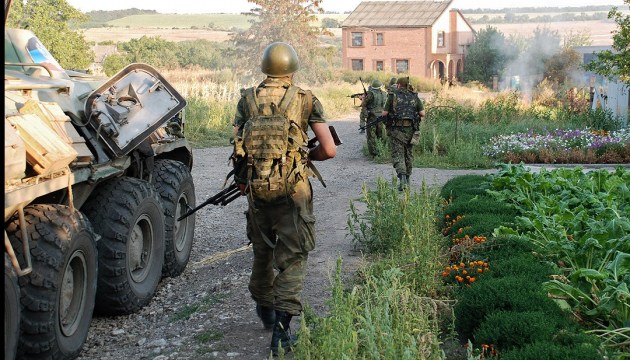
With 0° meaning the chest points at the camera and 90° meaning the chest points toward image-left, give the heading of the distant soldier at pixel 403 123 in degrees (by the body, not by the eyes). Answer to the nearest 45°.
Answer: approximately 180°

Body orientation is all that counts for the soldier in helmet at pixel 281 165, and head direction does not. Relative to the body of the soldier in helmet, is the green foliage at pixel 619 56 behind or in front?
in front

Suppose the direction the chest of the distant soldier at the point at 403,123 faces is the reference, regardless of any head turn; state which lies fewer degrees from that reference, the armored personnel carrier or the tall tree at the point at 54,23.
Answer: the tall tree

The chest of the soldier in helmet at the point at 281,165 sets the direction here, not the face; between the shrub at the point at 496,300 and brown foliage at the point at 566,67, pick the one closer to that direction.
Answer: the brown foliage

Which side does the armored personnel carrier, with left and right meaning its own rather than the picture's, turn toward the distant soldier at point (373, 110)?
front

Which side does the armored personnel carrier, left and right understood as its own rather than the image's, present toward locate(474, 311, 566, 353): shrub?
right

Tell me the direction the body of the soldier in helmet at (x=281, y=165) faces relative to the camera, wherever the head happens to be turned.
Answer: away from the camera

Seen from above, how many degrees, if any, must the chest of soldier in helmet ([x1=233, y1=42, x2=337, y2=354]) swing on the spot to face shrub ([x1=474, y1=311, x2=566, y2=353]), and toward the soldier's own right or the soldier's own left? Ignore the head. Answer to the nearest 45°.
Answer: approximately 135° to the soldier's own right

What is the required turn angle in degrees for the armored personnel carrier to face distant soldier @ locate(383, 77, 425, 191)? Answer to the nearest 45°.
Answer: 0° — it already faces them

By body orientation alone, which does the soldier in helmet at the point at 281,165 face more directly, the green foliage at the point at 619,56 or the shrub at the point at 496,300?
the green foliage

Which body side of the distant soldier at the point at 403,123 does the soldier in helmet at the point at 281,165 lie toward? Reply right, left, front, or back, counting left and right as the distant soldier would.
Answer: back

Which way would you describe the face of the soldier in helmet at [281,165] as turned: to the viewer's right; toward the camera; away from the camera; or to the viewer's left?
away from the camera

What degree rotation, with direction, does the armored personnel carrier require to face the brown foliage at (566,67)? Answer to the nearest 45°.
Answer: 0° — it already faces it
